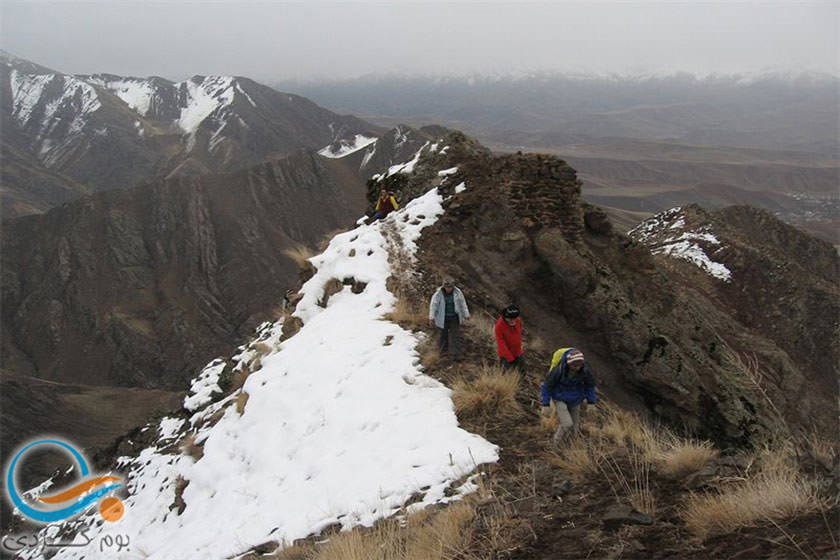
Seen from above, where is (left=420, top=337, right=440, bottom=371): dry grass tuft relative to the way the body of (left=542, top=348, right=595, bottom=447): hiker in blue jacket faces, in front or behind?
behind

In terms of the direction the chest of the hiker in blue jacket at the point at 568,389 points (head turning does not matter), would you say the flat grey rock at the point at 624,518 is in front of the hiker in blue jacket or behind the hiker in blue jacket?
in front

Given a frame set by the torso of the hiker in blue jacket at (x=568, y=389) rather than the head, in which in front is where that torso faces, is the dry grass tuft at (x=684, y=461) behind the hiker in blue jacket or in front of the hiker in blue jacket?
in front
